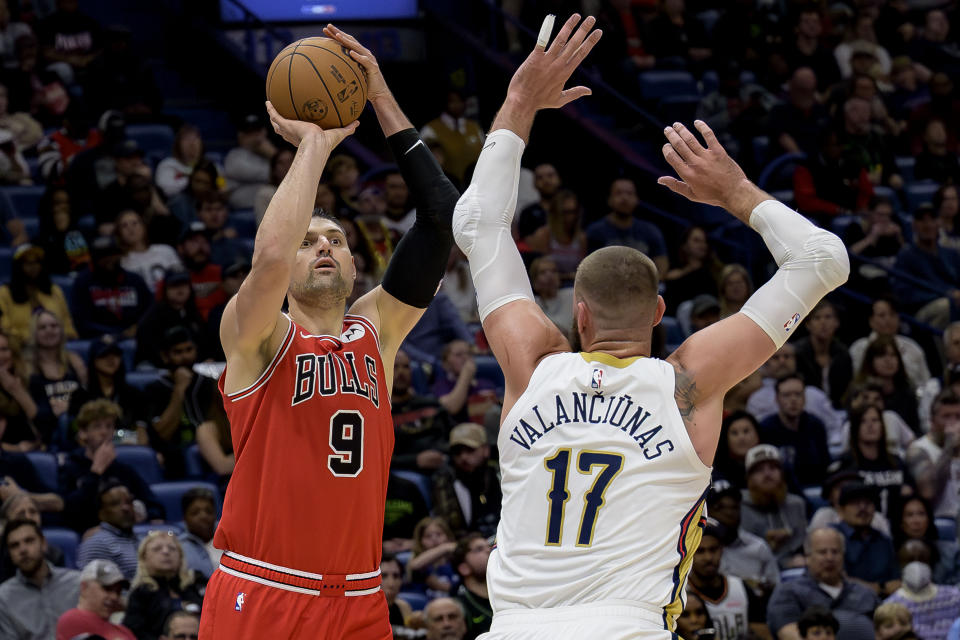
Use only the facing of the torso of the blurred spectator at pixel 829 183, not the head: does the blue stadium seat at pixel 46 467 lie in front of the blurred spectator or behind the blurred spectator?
in front

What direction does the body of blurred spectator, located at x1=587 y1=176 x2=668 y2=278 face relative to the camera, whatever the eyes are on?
toward the camera

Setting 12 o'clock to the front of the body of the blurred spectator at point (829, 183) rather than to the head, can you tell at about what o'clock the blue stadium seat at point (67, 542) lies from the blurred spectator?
The blue stadium seat is roughly at 1 o'clock from the blurred spectator.

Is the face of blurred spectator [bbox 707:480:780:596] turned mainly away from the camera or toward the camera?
toward the camera

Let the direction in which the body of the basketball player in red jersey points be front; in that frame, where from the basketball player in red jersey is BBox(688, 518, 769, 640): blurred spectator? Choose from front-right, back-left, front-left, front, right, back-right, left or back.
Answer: left

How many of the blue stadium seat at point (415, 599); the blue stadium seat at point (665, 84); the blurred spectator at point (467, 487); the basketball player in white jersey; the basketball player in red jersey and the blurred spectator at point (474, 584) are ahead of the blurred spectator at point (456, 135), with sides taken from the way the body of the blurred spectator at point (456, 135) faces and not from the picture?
5

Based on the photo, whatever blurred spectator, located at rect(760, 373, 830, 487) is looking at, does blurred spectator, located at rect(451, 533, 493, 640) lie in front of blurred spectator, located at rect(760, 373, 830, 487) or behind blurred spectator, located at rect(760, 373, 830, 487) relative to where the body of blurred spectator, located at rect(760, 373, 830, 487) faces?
in front

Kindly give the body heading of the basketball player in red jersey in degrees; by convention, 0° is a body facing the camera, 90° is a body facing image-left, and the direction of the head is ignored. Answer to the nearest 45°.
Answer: approximately 315°

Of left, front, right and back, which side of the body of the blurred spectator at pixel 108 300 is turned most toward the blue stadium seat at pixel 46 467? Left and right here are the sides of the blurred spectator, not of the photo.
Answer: front

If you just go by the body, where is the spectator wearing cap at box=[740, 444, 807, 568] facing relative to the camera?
toward the camera

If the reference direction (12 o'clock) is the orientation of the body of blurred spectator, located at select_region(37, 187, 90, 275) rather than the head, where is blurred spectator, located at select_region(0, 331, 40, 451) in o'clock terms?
blurred spectator, located at select_region(0, 331, 40, 451) is roughly at 12 o'clock from blurred spectator, located at select_region(37, 187, 90, 275).

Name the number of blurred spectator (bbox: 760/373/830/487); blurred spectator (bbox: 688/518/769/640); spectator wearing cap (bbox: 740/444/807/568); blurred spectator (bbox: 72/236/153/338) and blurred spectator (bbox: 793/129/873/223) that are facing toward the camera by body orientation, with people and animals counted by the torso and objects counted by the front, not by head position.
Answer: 5

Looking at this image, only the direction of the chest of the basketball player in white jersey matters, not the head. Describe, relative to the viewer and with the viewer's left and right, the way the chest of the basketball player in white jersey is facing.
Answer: facing away from the viewer

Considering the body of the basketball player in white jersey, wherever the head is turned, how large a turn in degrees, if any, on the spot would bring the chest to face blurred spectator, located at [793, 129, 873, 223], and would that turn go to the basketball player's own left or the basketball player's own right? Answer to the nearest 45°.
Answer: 0° — they already face them

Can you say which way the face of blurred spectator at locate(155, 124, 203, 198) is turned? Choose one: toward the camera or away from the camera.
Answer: toward the camera

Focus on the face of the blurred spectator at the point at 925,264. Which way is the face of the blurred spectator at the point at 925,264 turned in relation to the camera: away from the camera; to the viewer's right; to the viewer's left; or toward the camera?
toward the camera

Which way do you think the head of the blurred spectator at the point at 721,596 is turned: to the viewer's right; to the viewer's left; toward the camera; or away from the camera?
toward the camera

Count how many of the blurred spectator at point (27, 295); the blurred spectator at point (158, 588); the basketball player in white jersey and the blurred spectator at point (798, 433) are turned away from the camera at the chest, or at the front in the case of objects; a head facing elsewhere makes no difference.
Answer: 1

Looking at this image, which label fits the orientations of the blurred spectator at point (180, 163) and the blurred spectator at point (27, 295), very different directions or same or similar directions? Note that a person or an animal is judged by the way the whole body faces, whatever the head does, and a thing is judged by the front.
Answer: same or similar directions

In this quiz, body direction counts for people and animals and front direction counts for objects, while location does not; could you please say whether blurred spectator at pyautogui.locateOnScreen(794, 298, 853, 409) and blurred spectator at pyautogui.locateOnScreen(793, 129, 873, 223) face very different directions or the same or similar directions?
same or similar directions

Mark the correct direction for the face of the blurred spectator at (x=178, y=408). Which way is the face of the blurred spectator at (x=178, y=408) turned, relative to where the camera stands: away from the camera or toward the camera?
toward the camera
